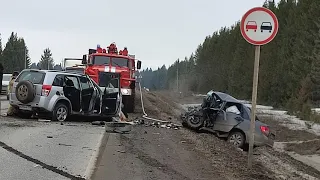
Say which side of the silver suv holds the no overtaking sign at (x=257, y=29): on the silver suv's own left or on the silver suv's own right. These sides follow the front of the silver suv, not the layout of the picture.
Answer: on the silver suv's own right

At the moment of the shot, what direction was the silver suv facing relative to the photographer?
facing away from the viewer and to the right of the viewer

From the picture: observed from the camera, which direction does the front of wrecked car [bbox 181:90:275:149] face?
facing away from the viewer and to the left of the viewer

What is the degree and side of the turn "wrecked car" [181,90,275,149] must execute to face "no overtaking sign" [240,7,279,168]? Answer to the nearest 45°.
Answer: approximately 135° to its left

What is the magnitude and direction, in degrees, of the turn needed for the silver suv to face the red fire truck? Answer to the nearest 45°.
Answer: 0° — it already faces it
